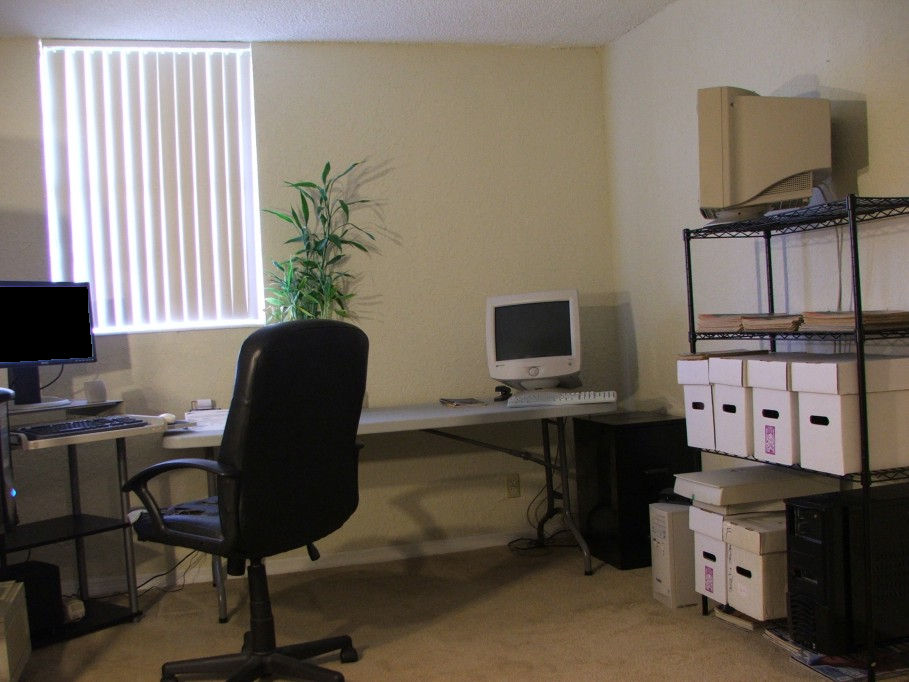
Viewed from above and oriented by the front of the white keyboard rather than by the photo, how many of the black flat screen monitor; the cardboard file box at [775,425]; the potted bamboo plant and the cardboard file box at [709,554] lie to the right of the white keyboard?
2

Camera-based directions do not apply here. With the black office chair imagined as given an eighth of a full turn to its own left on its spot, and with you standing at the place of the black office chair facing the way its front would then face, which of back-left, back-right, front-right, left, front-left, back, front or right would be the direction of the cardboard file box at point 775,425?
back

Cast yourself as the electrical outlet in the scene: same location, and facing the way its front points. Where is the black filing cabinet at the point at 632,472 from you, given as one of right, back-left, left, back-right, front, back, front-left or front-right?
front-left

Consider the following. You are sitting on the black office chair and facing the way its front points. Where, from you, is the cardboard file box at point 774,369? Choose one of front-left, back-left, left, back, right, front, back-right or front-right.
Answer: back-right

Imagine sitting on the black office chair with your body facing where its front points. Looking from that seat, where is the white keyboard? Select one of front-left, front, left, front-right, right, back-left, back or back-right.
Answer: right

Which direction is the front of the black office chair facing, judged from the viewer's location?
facing away from the viewer and to the left of the viewer

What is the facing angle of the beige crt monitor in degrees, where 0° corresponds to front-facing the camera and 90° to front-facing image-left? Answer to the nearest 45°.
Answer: approximately 90°

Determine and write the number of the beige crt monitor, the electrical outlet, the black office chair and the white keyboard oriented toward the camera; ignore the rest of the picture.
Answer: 2
